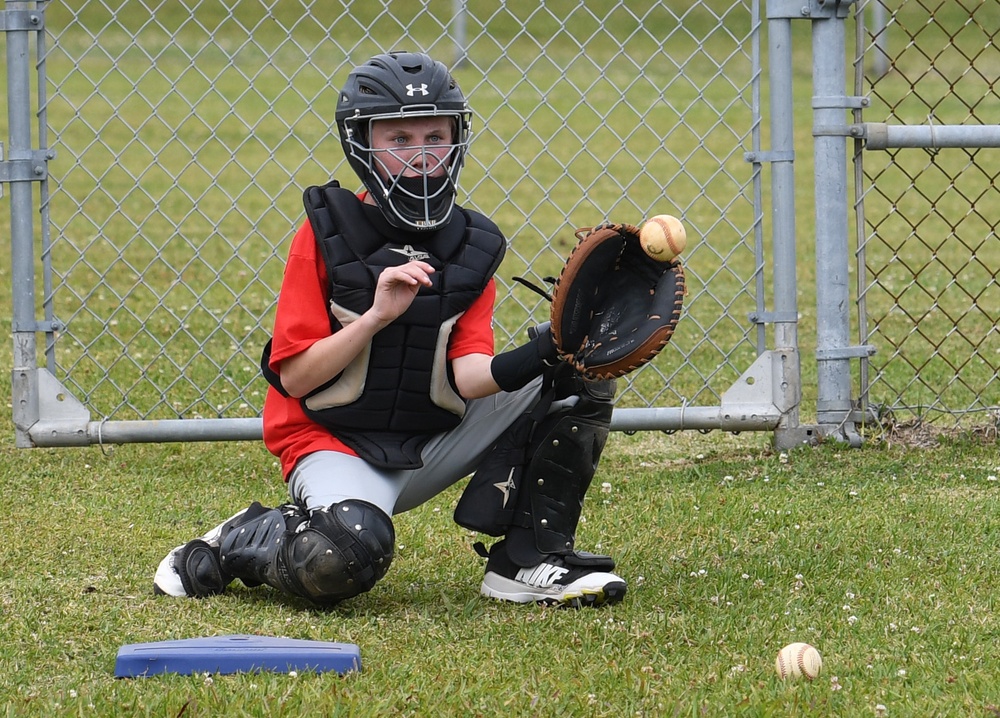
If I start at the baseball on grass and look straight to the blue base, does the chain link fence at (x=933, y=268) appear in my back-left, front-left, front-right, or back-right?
back-right

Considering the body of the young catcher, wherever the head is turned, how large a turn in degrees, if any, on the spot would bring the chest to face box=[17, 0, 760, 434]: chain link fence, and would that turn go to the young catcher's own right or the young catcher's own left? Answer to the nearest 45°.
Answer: approximately 135° to the young catcher's own left

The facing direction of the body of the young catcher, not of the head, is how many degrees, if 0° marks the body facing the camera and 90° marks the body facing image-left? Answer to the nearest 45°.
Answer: approximately 315°

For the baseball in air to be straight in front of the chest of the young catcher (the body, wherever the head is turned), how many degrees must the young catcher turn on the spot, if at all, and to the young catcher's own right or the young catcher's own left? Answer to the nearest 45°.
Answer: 0° — they already face it

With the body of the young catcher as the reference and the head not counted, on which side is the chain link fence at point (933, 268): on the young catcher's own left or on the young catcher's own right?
on the young catcher's own left

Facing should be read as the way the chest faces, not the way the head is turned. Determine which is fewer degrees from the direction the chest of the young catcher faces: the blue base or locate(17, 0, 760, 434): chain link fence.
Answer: the blue base

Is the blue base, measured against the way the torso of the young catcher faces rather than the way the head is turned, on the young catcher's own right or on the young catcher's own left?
on the young catcher's own right

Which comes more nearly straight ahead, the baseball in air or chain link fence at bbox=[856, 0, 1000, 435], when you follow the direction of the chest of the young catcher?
the baseball in air
